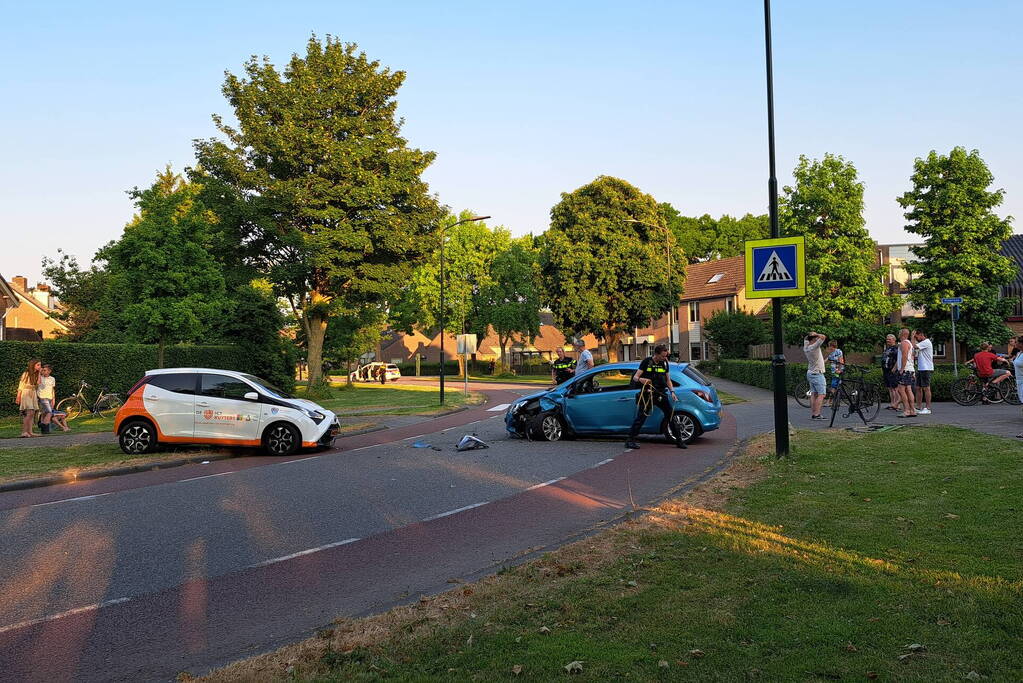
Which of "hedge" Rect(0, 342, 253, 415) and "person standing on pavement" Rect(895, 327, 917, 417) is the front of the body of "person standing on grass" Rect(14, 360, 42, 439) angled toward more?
the person standing on pavement

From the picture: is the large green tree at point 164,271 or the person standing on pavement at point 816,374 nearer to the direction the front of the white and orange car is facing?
the person standing on pavement

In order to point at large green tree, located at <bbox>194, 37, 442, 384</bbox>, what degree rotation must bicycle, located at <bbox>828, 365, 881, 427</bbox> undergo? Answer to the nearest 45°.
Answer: approximately 90° to its right

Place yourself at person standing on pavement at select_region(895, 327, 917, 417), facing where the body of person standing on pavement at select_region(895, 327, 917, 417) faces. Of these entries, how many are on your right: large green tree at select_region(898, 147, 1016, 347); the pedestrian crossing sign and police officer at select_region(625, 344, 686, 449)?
1

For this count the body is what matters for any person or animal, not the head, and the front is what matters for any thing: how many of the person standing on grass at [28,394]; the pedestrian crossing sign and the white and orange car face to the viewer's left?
0

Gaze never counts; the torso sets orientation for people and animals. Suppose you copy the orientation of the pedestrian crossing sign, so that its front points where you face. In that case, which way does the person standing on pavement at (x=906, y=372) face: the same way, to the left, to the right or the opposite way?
to the right

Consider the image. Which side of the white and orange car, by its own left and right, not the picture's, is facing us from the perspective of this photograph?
right

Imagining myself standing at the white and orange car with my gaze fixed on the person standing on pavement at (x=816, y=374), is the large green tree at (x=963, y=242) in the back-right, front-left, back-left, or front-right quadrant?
front-left

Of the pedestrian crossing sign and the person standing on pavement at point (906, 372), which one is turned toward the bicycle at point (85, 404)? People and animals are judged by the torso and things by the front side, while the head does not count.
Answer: the person standing on pavement

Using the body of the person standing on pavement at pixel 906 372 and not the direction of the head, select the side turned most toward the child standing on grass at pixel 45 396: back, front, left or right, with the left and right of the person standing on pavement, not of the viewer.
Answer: front

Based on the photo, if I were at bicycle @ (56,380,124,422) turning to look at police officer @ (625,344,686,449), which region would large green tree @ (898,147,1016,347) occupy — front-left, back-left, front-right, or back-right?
front-left

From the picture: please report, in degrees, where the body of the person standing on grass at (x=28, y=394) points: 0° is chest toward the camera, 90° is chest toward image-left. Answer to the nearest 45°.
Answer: approximately 270°

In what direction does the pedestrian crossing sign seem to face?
toward the camera

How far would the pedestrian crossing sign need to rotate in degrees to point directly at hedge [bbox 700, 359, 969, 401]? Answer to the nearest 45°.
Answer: approximately 180°

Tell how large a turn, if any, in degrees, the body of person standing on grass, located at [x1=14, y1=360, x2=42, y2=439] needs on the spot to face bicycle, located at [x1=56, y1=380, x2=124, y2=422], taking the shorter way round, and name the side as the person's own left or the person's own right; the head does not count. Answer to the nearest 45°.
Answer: approximately 90° to the person's own left
